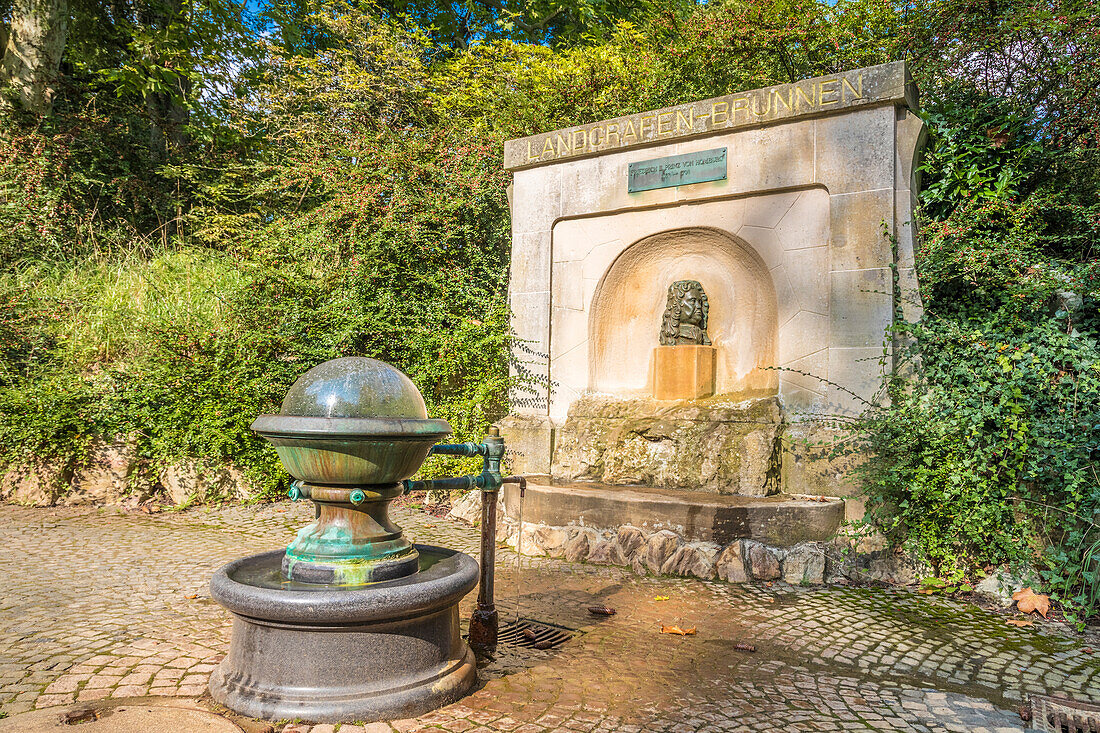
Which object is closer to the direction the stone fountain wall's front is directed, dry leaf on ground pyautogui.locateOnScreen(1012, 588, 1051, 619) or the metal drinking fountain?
the metal drinking fountain

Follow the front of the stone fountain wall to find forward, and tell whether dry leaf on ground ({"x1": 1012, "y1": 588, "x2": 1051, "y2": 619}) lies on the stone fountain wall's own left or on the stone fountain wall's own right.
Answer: on the stone fountain wall's own left

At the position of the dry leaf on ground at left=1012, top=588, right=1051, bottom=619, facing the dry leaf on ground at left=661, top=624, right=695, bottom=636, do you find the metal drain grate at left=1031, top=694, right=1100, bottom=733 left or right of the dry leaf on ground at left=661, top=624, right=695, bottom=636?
left

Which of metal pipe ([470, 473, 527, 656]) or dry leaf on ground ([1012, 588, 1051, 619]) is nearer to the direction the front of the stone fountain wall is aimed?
the metal pipe

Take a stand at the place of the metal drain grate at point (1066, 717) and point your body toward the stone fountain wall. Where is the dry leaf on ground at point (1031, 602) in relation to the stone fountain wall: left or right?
right

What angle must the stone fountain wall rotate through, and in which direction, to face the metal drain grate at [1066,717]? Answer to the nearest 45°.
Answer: approximately 45° to its left

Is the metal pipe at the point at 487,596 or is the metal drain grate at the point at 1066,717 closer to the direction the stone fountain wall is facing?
the metal pipe

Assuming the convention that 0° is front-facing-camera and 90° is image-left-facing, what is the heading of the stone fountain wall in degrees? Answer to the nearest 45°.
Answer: approximately 45°

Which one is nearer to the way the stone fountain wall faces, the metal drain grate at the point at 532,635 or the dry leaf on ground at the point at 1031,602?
the metal drain grate
